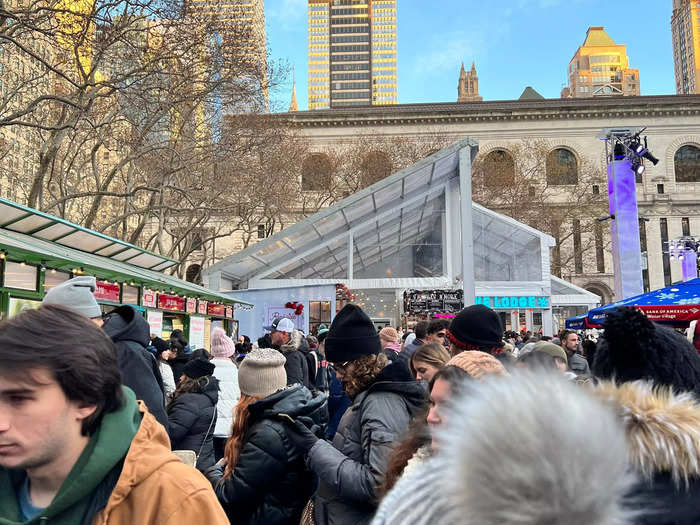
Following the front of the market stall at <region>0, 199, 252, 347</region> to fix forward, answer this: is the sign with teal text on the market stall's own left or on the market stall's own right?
on the market stall's own left

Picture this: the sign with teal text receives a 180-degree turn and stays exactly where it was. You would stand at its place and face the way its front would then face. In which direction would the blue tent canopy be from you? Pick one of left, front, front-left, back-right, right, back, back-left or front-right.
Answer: back

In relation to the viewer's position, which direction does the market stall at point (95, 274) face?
facing the viewer and to the right of the viewer

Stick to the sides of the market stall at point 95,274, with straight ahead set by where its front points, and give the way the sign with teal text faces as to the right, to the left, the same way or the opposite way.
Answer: to the right

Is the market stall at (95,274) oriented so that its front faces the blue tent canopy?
yes

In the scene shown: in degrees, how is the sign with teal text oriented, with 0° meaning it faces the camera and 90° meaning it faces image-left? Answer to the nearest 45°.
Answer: approximately 0°

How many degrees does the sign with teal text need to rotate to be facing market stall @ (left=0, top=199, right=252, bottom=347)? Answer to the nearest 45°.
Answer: approximately 45° to its right

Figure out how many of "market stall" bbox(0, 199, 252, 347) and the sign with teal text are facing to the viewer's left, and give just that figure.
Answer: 0
